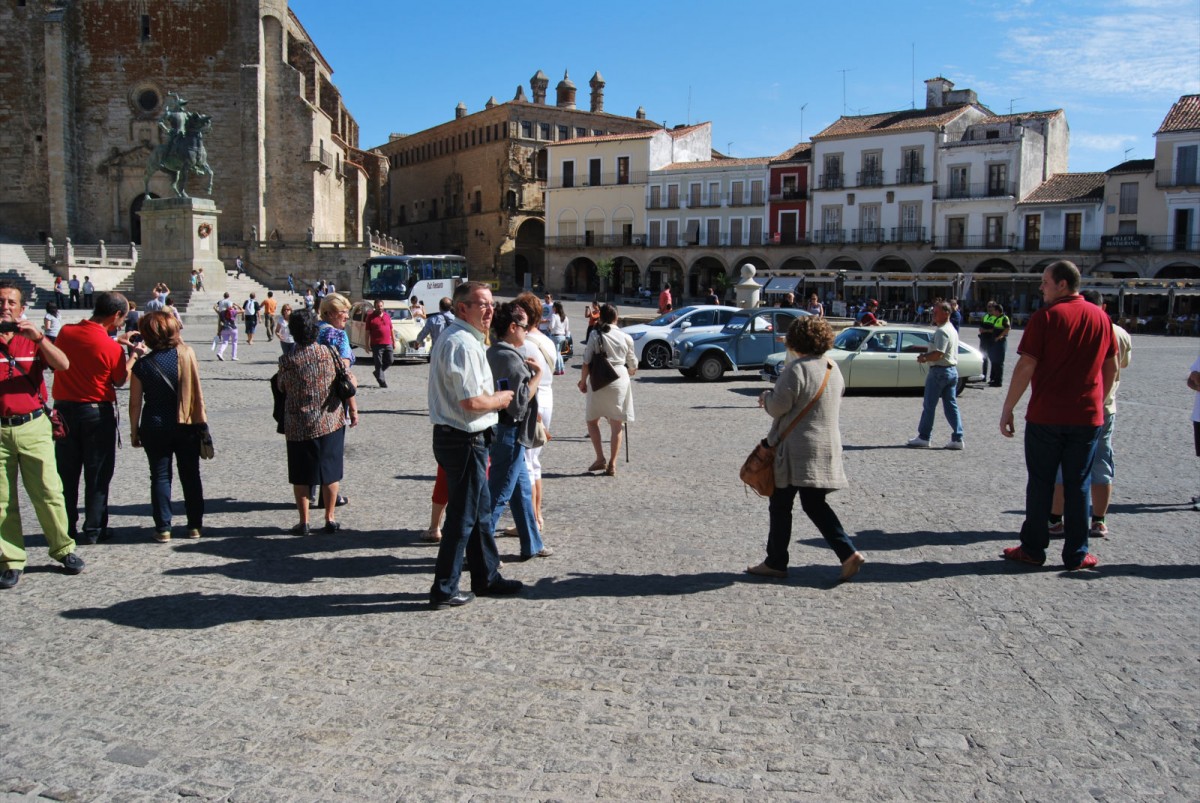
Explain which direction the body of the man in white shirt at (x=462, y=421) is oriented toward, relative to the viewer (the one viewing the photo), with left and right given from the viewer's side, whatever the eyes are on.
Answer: facing to the right of the viewer

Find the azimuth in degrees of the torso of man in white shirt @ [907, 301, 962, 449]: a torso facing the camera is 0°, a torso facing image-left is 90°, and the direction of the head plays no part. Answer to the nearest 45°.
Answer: approximately 90°

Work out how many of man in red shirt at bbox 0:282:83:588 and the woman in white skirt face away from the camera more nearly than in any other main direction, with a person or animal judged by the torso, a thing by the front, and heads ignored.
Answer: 1

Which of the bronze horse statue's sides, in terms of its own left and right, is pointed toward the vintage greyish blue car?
front

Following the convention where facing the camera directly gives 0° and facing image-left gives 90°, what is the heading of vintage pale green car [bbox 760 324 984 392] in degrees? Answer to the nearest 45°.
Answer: approximately 90°

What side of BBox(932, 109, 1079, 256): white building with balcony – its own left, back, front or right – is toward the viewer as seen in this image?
front

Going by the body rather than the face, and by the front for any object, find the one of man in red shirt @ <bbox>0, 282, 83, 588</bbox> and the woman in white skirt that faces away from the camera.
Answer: the woman in white skirt

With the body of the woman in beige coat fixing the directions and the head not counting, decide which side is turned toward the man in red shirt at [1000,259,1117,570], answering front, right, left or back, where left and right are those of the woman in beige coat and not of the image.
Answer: right

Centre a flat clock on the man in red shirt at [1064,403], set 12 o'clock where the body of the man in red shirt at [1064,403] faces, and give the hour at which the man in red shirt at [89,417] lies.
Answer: the man in red shirt at [89,417] is roughly at 10 o'clock from the man in red shirt at [1064,403].

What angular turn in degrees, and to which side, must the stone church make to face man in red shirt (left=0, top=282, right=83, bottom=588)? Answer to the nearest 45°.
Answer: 0° — it already faces them

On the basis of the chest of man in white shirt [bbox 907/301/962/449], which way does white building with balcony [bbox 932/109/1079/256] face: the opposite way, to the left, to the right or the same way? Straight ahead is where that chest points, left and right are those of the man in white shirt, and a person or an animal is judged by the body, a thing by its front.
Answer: to the left

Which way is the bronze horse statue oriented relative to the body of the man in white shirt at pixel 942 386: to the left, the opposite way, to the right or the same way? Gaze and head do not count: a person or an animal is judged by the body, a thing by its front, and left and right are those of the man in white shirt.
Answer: the opposite way

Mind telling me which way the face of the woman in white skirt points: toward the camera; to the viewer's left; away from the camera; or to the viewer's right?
away from the camera
